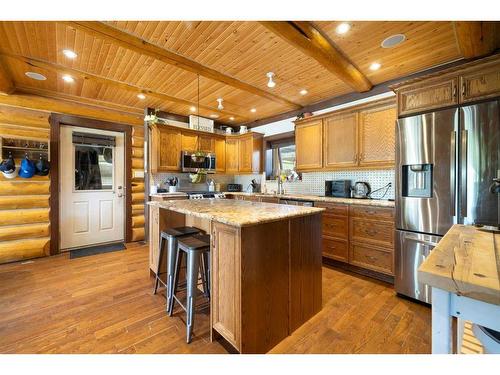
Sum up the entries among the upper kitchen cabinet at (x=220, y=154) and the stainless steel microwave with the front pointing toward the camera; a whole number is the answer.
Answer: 2

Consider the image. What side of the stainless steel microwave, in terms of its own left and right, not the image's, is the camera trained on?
front

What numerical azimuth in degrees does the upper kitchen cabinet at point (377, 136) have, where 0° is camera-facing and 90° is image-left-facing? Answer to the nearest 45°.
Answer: approximately 45°

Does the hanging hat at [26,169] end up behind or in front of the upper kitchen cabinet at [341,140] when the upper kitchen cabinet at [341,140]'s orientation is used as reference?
in front

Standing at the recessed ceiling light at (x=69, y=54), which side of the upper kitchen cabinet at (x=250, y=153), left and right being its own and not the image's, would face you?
front

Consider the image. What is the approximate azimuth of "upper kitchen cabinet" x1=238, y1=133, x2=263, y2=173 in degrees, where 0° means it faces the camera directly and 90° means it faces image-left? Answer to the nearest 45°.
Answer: approximately 45°

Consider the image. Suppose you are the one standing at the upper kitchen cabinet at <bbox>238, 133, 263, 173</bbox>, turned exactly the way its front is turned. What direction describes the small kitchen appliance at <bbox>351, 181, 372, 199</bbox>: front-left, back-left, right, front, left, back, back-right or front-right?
left

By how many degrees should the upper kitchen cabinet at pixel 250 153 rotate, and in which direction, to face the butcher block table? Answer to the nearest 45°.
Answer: approximately 45° to its left

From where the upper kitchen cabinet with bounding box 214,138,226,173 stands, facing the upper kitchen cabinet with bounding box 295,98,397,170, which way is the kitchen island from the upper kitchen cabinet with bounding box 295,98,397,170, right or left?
right
